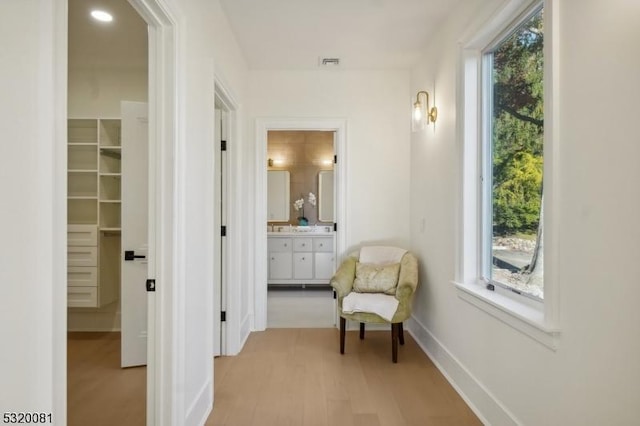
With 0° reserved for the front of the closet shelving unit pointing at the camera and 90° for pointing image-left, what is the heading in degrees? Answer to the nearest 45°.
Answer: approximately 0°

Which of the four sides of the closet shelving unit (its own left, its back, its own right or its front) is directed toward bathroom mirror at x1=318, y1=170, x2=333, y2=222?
left

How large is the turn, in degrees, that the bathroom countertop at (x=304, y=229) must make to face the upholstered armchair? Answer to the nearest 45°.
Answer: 0° — it already faces it

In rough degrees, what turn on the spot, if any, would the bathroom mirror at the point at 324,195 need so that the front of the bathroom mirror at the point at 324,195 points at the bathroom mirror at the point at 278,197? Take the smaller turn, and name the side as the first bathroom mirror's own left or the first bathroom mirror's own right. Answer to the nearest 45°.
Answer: approximately 90° to the first bathroom mirror's own right

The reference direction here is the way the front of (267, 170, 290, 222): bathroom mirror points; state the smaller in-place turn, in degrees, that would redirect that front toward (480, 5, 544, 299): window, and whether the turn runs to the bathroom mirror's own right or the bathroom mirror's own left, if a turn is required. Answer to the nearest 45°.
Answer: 0° — it already faces it
